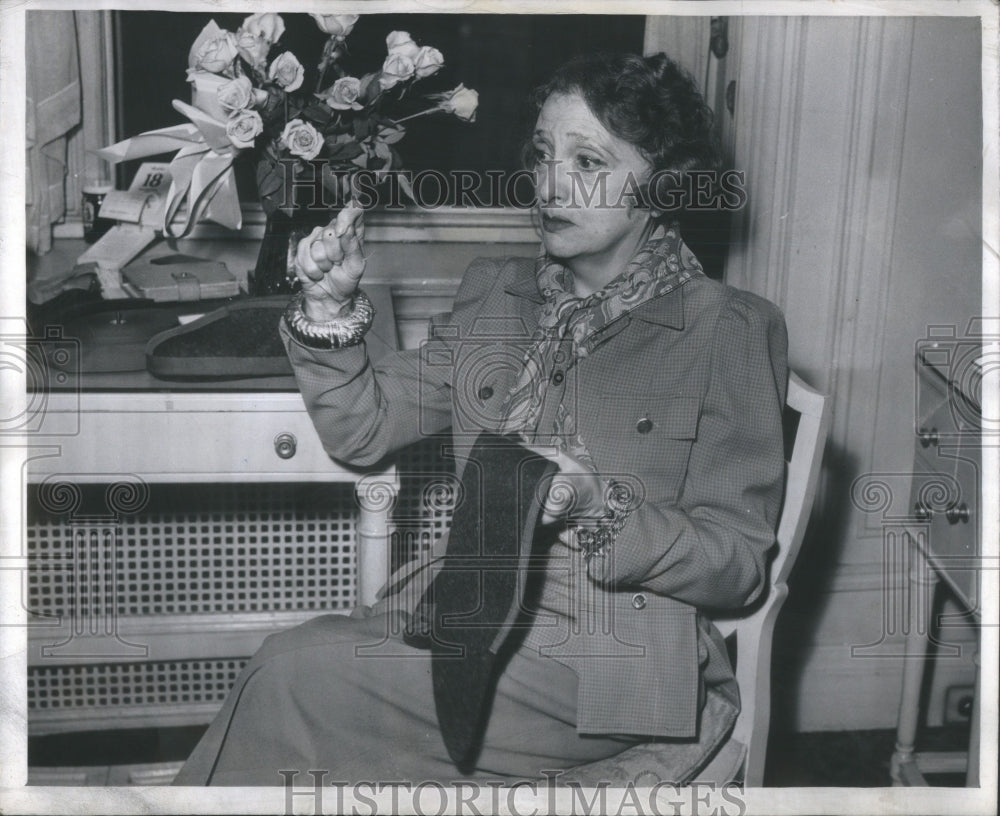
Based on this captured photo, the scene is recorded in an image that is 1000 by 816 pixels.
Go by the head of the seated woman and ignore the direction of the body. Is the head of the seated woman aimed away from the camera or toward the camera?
toward the camera

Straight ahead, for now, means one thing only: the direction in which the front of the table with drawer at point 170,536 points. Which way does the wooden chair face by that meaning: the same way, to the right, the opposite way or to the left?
to the right

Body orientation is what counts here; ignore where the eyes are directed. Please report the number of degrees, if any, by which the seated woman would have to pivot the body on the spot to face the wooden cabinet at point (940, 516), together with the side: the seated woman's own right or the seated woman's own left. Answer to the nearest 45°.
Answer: approximately 180°

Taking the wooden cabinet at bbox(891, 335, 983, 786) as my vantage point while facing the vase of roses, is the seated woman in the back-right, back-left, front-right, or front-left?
front-left

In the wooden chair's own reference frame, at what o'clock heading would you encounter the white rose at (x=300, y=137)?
The white rose is roughly at 2 o'clock from the wooden chair.

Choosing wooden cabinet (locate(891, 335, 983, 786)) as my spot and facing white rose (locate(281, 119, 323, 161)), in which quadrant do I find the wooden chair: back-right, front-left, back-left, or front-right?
front-left

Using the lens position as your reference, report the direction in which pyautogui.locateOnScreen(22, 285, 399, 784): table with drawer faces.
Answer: facing the viewer

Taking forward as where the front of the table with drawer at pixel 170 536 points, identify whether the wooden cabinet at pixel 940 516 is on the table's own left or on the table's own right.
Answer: on the table's own left

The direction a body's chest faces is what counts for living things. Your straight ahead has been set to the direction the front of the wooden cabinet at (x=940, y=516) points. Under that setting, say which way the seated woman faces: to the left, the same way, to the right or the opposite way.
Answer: the same way

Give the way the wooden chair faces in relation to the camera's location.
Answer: facing the viewer and to the left of the viewer
